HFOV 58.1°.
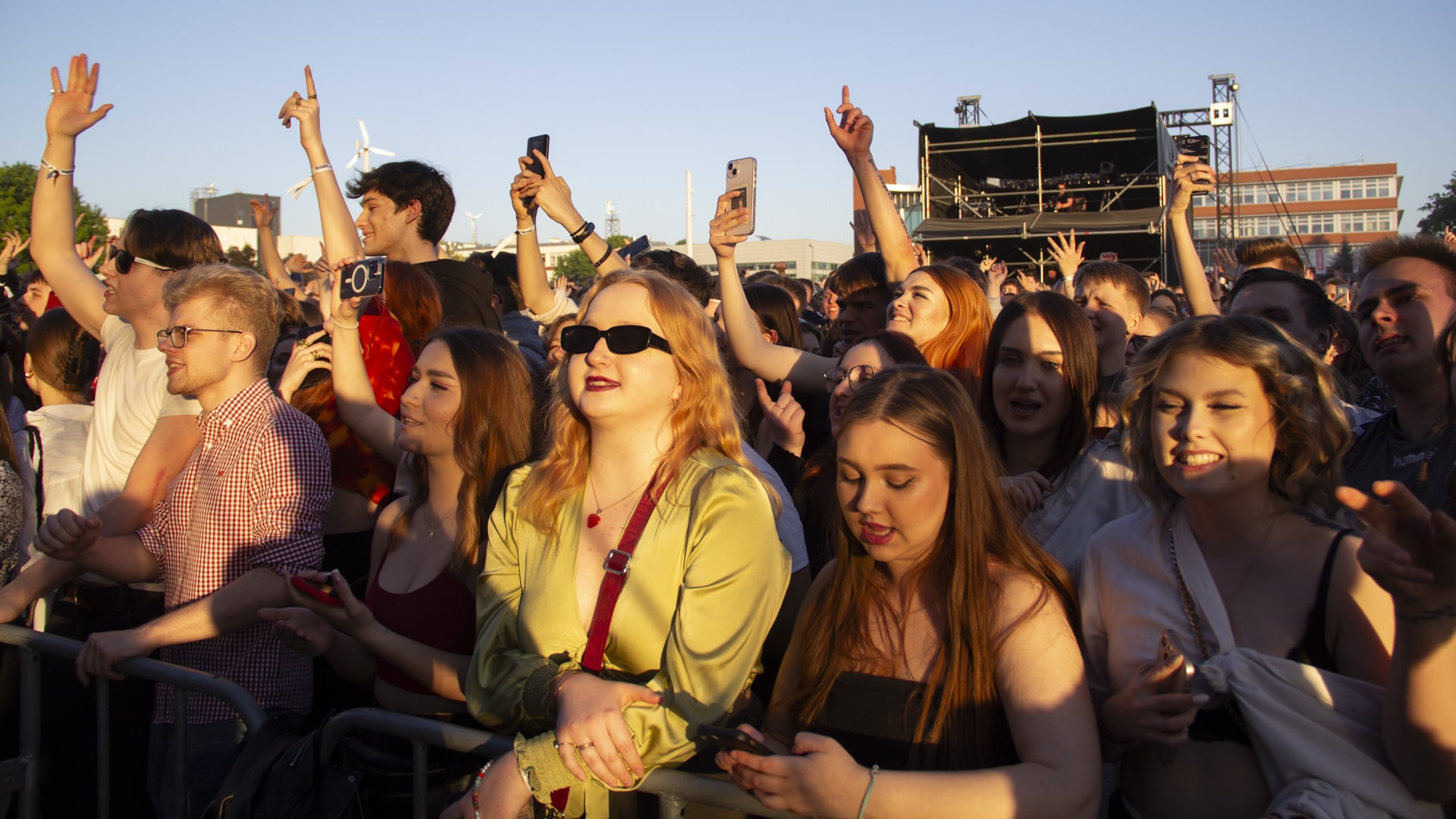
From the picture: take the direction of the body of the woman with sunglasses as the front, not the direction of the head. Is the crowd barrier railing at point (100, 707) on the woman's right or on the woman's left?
on the woman's right

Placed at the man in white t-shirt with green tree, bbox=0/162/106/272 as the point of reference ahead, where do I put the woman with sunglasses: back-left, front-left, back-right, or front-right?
back-right

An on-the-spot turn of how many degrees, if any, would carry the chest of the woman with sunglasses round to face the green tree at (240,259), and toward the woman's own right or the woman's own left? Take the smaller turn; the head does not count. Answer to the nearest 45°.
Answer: approximately 135° to the woman's own right

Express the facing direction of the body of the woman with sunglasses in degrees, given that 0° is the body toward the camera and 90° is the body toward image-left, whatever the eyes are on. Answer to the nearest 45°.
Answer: approximately 45°

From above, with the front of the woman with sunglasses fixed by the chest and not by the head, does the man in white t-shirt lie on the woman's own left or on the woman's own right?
on the woman's own right
